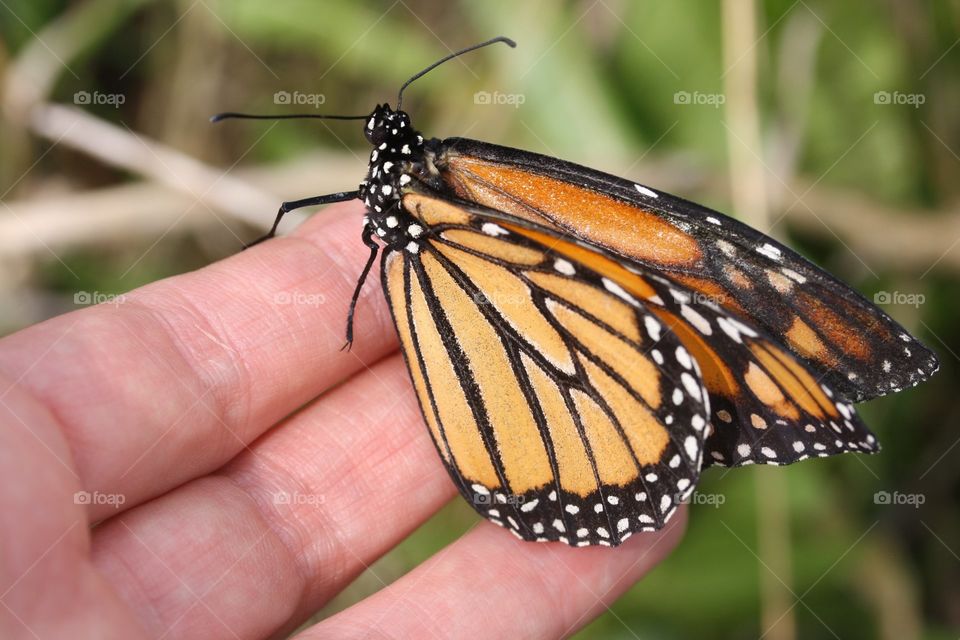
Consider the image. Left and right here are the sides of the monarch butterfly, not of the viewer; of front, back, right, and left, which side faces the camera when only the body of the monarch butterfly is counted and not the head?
left
